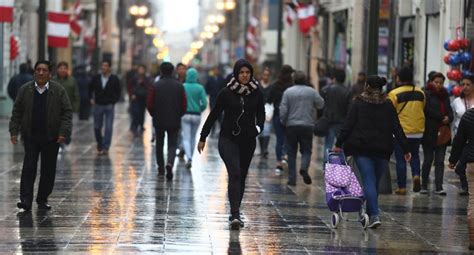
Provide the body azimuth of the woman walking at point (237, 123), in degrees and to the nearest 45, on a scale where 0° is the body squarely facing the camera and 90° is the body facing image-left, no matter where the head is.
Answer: approximately 0°

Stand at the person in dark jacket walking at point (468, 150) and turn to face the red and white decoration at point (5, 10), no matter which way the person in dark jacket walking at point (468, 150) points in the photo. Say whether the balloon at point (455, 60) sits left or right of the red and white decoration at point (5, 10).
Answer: right

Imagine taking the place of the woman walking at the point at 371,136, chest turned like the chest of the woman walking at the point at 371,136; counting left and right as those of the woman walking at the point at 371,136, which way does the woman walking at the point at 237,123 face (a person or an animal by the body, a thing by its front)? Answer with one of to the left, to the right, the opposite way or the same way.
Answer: the opposite way

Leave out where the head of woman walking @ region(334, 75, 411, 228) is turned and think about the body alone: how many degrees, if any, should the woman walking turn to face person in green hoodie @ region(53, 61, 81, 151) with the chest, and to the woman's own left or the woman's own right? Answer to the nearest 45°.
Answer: approximately 45° to the woman's own left

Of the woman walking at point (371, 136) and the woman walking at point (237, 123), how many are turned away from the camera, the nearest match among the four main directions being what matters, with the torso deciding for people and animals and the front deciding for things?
1

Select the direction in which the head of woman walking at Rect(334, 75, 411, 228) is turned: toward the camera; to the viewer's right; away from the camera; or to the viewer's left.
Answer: away from the camera

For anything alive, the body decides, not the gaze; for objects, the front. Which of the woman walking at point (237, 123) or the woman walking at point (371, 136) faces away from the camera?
the woman walking at point (371, 136)

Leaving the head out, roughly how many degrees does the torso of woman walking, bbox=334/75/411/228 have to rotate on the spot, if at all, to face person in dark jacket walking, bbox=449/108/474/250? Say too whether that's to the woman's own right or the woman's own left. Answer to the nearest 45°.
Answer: approximately 135° to the woman's own right

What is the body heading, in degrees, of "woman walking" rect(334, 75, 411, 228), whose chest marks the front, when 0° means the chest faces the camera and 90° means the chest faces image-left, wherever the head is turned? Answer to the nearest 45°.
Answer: approximately 180°

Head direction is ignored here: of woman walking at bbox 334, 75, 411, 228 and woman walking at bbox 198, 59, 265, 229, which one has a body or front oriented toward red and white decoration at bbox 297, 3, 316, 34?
woman walking at bbox 334, 75, 411, 228
